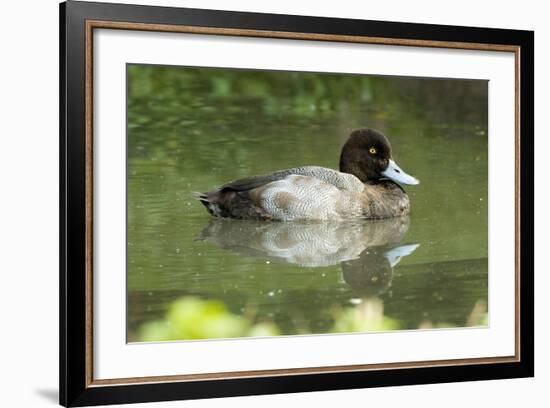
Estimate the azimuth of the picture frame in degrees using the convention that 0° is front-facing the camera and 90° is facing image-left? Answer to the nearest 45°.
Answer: approximately 315°
